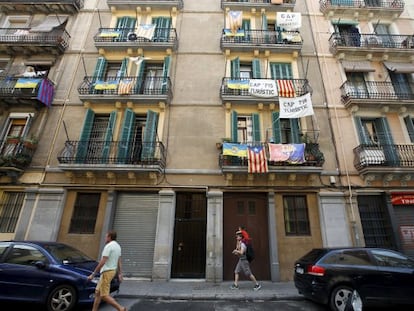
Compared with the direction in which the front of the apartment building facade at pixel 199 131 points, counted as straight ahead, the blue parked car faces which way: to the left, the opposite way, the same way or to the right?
to the left

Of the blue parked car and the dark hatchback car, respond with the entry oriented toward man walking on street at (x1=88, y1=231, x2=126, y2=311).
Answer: the blue parked car

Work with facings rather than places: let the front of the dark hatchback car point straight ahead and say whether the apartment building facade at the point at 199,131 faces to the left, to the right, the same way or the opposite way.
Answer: to the right

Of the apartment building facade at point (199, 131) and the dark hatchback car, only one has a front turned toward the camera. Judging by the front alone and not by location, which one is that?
the apartment building facade

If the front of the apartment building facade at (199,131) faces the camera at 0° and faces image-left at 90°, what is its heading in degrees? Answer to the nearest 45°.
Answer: approximately 0°

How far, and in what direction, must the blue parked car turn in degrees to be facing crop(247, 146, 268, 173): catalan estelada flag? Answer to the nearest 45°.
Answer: approximately 45° to its left

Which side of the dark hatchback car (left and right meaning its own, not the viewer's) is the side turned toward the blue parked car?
back

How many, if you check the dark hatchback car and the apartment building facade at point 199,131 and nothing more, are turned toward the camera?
1

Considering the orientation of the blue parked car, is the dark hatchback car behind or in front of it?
in front

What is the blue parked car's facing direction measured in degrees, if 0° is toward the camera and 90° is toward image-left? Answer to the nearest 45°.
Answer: approximately 315°

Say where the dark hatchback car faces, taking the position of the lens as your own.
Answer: facing away from the viewer and to the right of the viewer

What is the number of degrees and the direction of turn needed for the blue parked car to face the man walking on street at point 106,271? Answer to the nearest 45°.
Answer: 0° — it already faces them
